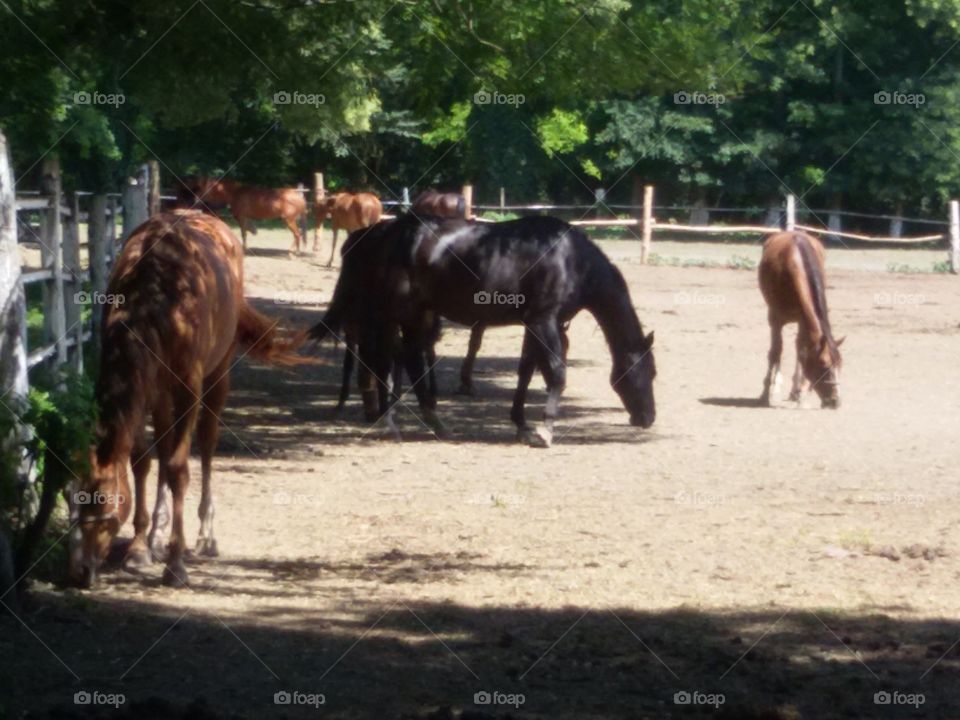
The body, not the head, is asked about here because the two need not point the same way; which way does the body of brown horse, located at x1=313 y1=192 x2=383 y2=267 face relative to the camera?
to the viewer's left

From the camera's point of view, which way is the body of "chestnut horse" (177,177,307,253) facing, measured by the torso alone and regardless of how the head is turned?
to the viewer's left

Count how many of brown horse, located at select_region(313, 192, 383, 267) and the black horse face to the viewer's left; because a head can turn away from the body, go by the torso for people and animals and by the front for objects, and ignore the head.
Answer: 1

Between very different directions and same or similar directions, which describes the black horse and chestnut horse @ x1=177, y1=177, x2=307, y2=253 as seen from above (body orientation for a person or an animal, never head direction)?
very different directions

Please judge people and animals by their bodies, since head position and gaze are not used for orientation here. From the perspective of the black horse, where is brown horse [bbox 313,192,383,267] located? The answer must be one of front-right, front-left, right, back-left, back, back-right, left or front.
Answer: left

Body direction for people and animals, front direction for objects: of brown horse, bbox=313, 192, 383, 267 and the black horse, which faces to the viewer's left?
the brown horse

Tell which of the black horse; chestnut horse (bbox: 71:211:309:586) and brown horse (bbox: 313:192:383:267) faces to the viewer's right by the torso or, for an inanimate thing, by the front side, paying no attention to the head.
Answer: the black horse

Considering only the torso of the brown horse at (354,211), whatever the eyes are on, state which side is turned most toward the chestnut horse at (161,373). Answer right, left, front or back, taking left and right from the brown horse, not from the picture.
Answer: left

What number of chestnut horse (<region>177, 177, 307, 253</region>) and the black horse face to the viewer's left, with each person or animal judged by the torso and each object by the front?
1

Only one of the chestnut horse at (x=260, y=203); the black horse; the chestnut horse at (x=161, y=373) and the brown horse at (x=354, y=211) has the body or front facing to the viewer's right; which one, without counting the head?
the black horse

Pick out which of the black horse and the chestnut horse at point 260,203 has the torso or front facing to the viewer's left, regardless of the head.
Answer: the chestnut horse

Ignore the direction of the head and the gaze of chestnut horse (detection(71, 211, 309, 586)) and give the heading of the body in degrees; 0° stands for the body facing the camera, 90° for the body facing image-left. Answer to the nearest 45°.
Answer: approximately 45°

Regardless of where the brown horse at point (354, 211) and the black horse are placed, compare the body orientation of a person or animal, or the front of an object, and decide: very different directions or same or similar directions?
very different directions

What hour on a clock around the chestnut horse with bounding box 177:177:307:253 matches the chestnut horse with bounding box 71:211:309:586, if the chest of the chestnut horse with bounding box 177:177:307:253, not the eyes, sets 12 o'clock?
the chestnut horse with bounding box 71:211:309:586 is roughly at 9 o'clock from the chestnut horse with bounding box 177:177:307:253.

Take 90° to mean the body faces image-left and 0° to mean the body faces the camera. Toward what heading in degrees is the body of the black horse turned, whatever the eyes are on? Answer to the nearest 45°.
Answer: approximately 270°

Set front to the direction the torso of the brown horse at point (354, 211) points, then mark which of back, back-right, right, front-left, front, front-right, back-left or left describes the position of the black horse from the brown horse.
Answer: left

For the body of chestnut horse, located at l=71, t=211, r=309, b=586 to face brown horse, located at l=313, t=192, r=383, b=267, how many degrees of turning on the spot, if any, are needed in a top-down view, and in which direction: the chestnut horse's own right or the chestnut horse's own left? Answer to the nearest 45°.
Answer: approximately 135° to the chestnut horse's own right

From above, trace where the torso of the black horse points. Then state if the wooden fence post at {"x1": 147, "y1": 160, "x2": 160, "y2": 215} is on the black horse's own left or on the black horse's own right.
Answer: on the black horse's own left
